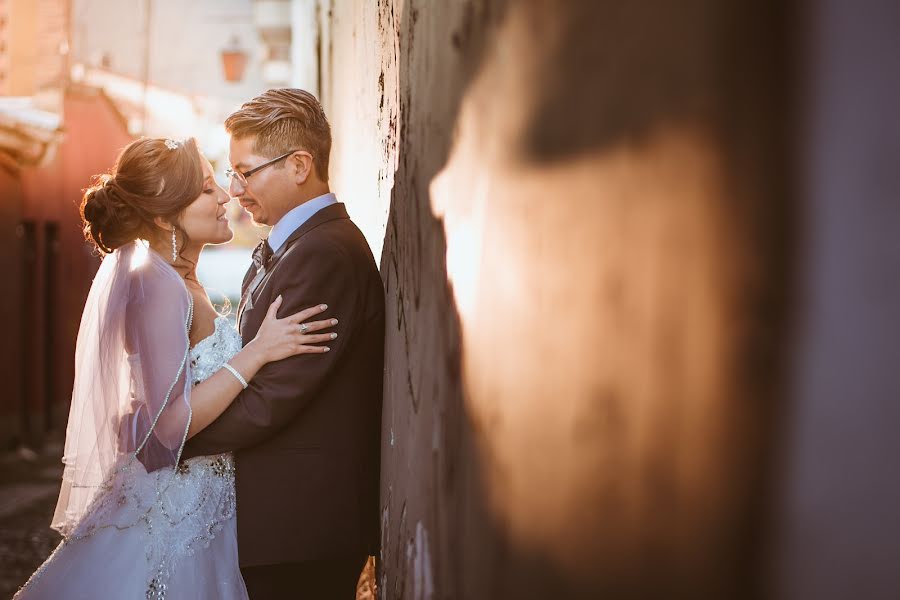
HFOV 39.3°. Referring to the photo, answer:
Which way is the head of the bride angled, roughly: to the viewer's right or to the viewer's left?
to the viewer's right

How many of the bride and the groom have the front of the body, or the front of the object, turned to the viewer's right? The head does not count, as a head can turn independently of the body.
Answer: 1

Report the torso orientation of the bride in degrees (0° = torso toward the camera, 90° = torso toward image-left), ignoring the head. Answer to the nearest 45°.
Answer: approximately 270°

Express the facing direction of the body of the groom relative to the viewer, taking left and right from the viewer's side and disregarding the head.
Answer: facing to the left of the viewer

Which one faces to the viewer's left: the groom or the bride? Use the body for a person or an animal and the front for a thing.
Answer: the groom

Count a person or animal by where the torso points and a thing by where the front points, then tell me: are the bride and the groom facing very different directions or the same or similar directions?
very different directions
